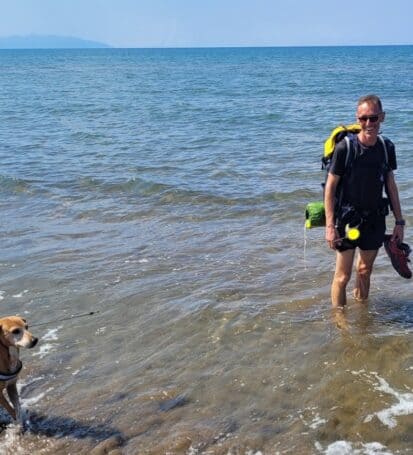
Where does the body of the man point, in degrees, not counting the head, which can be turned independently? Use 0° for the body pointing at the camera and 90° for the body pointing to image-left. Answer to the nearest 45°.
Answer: approximately 0°
